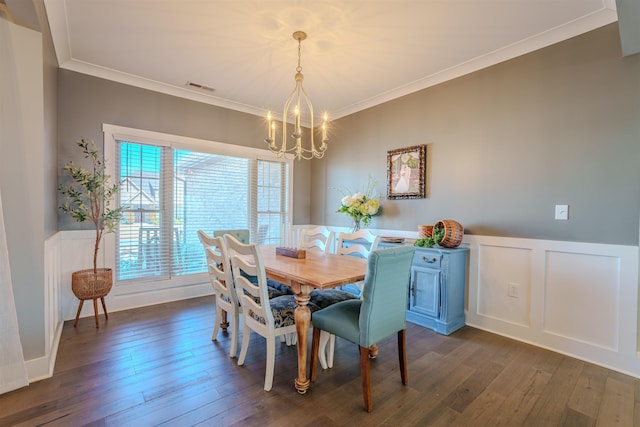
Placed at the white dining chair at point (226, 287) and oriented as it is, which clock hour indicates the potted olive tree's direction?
The potted olive tree is roughly at 9 o'clock from the white dining chair.

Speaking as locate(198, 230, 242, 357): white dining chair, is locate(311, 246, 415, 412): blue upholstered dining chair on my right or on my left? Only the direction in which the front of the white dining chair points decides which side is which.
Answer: on my right

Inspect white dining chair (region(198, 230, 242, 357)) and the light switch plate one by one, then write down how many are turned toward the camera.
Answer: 1

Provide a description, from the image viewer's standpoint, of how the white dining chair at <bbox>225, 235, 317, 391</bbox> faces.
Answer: facing away from the viewer and to the right of the viewer

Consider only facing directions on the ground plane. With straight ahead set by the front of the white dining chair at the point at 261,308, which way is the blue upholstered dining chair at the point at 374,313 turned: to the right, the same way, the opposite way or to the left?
to the left

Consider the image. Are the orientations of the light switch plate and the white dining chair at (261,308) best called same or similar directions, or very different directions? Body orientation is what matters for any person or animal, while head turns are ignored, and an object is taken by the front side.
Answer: very different directions

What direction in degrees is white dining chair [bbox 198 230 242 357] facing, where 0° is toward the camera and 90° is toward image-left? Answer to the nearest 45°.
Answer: approximately 225°

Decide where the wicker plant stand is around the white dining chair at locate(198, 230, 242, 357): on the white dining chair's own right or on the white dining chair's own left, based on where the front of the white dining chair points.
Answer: on the white dining chair's own left

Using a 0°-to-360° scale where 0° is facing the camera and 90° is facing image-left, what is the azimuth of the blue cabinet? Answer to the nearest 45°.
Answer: approximately 45°

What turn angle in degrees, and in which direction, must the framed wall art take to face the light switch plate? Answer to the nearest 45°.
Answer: approximately 90° to its left

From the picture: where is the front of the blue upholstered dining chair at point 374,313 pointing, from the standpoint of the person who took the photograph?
facing away from the viewer and to the left of the viewer

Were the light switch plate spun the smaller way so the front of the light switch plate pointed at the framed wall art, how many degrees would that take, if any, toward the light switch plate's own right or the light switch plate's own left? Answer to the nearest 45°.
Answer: approximately 90° to the light switch plate's own right

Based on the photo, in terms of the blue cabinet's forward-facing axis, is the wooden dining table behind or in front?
in front

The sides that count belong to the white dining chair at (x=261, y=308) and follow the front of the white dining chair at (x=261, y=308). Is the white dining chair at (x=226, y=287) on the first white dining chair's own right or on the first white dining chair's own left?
on the first white dining chair's own left

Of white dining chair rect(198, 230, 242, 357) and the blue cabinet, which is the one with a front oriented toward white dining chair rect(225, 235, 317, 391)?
the blue cabinet
